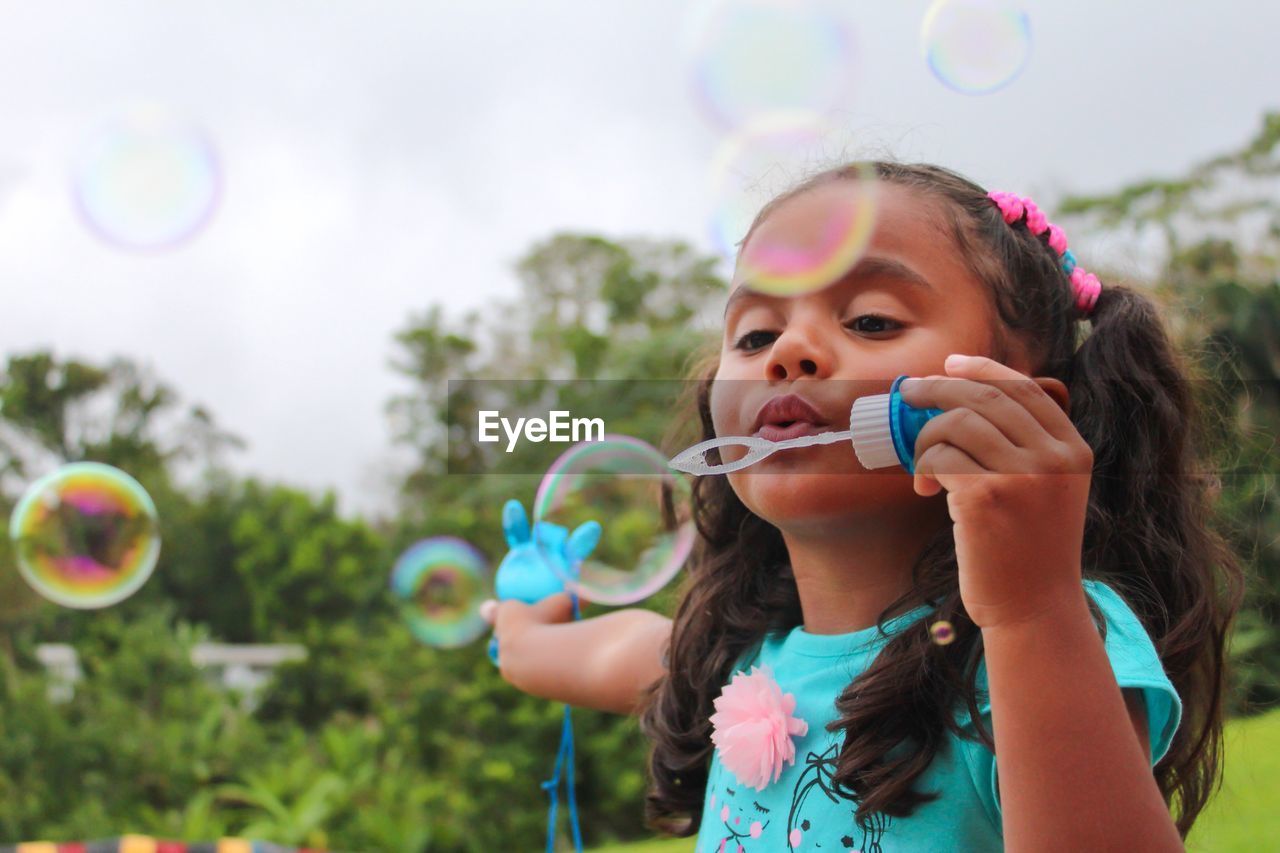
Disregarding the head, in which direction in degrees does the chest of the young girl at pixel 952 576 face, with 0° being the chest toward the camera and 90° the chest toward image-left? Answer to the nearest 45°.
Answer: approximately 45°

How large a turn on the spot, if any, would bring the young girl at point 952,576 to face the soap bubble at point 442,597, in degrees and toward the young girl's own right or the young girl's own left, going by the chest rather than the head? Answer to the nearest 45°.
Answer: approximately 90° to the young girl's own right

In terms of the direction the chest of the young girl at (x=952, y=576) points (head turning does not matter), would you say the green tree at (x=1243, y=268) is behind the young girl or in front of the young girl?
behind

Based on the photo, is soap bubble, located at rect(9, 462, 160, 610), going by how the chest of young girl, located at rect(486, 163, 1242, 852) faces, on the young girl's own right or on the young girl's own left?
on the young girl's own right

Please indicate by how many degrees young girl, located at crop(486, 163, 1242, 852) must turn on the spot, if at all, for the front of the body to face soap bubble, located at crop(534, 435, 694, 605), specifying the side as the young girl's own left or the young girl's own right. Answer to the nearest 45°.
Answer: approximately 90° to the young girl's own right
